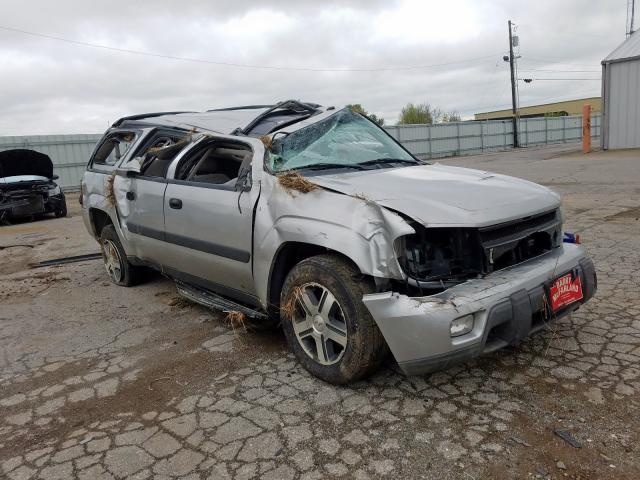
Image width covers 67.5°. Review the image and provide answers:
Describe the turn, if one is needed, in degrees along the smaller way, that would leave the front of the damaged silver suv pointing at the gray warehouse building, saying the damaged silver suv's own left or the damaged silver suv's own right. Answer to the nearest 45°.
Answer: approximately 90° to the damaged silver suv's own left

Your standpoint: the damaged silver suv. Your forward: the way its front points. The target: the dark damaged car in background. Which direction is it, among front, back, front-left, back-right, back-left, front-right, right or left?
back

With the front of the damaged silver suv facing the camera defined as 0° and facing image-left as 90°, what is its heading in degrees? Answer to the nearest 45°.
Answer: approximately 315°

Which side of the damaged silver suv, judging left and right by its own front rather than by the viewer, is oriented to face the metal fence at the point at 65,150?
back

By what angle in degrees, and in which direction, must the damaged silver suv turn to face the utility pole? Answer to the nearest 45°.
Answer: approximately 135° to its left

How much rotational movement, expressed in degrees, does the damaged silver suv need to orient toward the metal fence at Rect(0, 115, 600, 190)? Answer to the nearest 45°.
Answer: approximately 135° to its left
